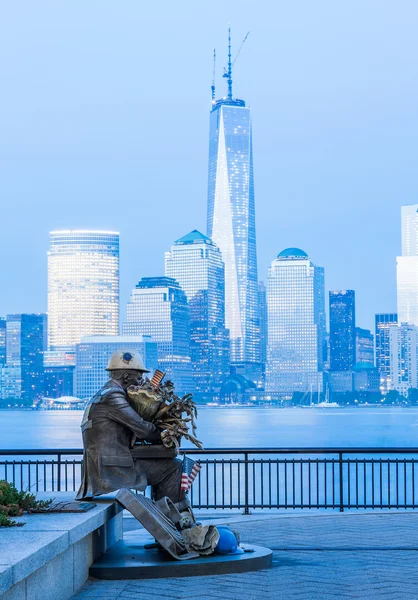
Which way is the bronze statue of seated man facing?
to the viewer's right
